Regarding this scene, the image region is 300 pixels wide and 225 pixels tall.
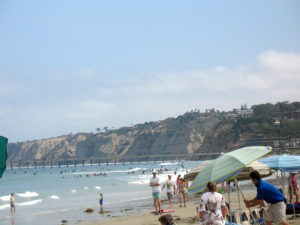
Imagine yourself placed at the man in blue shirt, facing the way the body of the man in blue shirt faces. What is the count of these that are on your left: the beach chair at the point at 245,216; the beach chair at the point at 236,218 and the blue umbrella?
0

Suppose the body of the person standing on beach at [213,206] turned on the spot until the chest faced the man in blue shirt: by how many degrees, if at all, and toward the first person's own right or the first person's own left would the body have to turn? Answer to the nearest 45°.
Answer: approximately 45° to the first person's own right

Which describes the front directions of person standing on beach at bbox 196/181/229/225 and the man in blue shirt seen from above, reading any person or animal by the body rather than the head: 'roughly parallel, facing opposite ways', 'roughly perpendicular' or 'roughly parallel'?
roughly perpendicular

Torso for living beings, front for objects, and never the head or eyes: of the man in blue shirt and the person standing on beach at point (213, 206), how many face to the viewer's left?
1

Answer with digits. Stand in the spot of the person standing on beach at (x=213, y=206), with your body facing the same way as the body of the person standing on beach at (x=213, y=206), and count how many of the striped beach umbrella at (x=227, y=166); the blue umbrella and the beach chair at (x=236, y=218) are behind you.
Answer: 0

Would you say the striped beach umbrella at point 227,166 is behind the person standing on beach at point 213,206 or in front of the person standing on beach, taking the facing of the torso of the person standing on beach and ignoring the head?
in front

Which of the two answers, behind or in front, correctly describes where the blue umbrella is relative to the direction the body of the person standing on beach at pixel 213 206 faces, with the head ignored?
in front

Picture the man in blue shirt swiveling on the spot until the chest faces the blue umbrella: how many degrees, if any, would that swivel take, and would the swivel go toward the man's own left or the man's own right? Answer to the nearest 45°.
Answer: approximately 90° to the man's own right

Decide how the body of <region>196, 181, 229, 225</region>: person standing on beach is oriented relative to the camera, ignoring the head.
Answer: away from the camera

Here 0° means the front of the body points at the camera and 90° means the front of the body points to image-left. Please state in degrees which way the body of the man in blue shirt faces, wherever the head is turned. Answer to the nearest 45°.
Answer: approximately 90°
